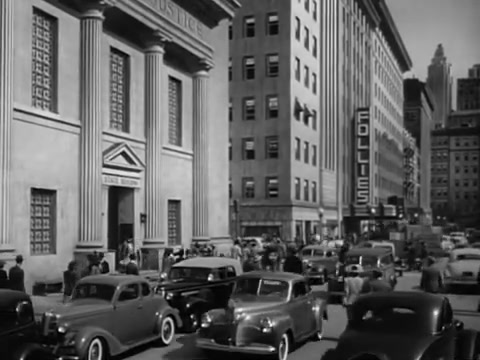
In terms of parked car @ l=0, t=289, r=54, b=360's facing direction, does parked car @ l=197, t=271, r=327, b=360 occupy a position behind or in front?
behind

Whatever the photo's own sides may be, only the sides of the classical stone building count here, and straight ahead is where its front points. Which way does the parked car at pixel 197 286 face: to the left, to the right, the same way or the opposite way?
to the right

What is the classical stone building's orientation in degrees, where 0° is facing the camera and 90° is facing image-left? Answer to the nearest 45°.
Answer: approximately 315°

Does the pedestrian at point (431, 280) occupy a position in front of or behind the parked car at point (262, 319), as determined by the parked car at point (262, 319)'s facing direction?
behind

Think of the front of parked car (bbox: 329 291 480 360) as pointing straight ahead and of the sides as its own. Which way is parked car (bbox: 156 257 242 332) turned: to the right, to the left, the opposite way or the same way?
the opposite way

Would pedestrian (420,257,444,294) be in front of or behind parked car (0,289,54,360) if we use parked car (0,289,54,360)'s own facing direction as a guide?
behind

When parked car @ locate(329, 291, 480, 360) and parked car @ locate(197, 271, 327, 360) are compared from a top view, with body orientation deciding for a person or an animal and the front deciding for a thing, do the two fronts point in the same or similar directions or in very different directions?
very different directions
